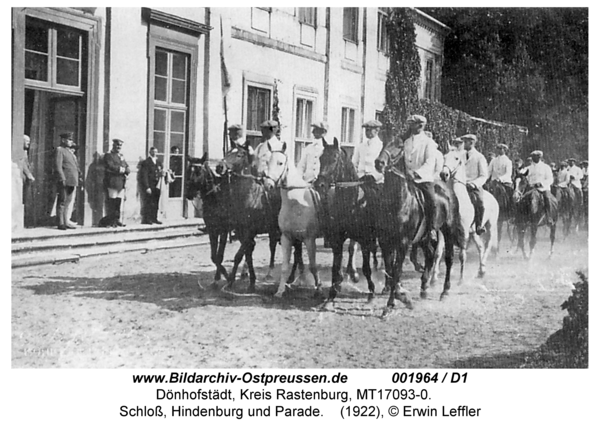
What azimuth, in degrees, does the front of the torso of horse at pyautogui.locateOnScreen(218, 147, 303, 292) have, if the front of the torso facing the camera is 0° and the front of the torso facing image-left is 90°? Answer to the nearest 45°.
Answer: approximately 45°

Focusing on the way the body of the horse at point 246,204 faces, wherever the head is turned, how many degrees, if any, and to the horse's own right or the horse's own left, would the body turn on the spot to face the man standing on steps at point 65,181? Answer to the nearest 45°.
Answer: approximately 45° to the horse's own right

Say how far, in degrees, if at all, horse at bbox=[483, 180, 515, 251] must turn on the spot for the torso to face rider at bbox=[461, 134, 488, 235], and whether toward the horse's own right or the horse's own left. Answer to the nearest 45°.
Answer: approximately 45° to the horse's own left

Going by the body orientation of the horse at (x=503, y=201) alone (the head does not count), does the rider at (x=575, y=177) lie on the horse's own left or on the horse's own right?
on the horse's own left

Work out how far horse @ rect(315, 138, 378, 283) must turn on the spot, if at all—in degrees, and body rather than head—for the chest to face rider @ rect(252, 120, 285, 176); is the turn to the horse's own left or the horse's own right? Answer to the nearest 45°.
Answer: approximately 90° to the horse's own right

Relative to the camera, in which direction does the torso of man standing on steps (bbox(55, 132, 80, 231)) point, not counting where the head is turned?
to the viewer's right

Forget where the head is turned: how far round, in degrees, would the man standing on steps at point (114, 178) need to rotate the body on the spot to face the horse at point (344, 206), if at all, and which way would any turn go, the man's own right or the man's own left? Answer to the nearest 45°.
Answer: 0° — they already face it

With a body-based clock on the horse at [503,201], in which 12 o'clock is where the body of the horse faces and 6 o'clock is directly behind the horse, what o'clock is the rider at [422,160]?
The rider is roughly at 11 o'clock from the horse.

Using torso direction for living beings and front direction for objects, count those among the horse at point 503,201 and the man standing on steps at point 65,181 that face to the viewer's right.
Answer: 1
